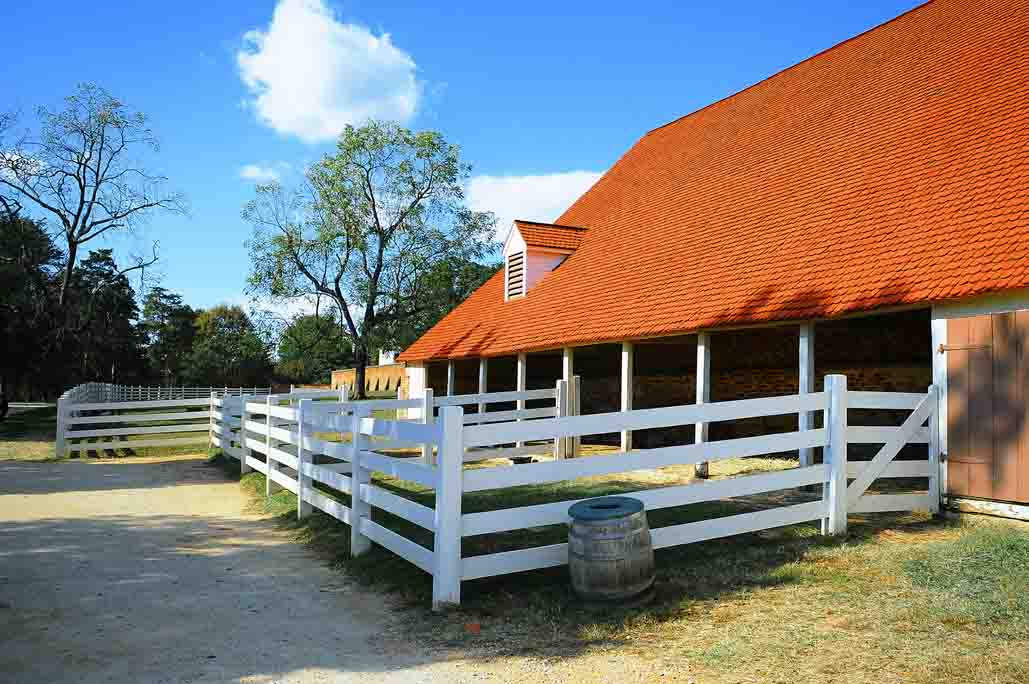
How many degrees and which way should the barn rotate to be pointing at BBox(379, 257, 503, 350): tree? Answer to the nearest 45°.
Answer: approximately 90° to its right

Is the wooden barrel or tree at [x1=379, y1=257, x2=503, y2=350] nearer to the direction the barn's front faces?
the wooden barrel

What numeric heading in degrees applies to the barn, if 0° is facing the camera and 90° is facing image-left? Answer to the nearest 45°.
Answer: approximately 45°

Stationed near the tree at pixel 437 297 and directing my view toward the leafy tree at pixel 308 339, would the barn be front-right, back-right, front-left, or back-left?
back-left

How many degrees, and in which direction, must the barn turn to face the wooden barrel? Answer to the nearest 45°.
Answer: approximately 45° to its left

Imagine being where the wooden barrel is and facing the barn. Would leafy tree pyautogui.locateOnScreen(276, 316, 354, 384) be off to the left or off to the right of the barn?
left

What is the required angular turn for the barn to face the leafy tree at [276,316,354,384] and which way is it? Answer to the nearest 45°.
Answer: approximately 90° to its right

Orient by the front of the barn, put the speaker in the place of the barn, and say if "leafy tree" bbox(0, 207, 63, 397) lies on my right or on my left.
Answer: on my right
